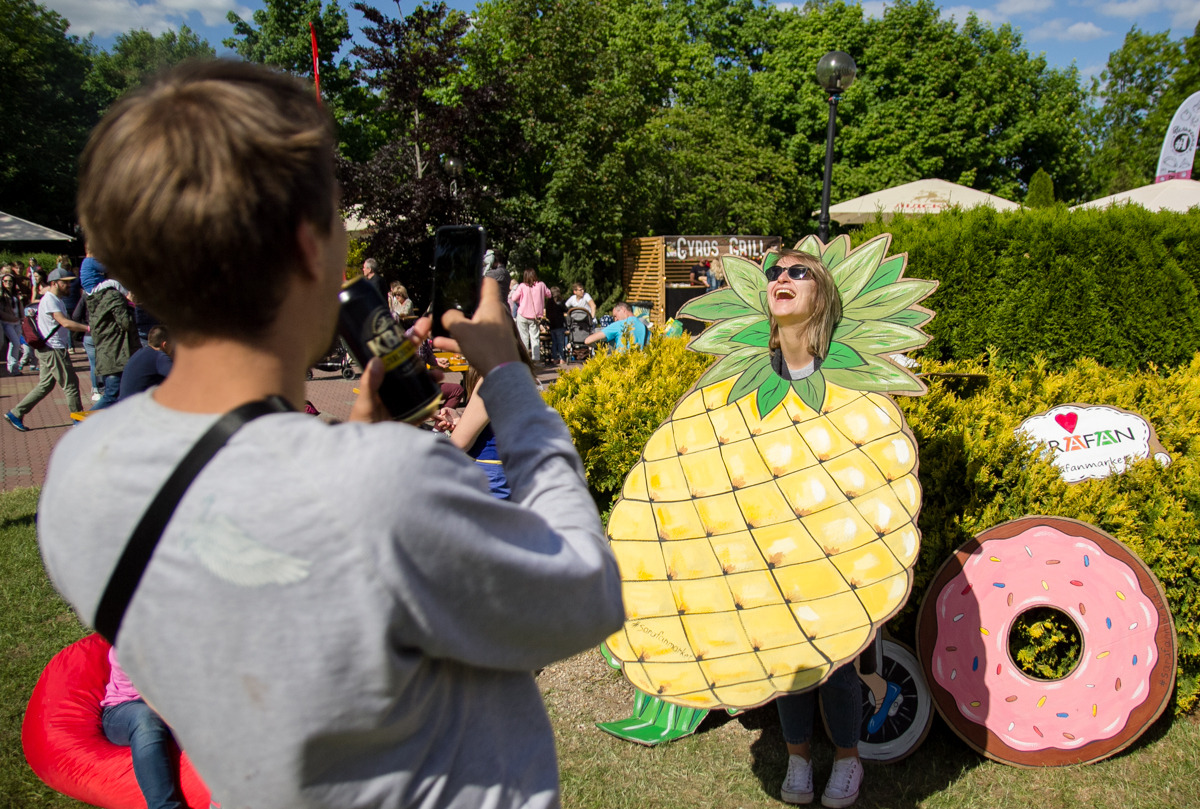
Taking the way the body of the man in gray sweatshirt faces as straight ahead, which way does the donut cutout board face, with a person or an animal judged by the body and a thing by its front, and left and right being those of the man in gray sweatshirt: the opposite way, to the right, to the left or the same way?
the opposite way

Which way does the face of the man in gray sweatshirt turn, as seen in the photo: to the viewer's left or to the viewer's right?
to the viewer's right

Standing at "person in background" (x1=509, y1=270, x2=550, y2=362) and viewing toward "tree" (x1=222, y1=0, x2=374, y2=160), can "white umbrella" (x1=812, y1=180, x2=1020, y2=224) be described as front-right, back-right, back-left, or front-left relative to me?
back-right

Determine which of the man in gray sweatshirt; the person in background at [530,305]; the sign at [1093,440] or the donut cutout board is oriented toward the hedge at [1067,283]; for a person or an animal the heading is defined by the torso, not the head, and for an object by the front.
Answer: the man in gray sweatshirt

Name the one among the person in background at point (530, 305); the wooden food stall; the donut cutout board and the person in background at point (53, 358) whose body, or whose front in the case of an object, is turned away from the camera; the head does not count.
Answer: the person in background at point (530, 305)

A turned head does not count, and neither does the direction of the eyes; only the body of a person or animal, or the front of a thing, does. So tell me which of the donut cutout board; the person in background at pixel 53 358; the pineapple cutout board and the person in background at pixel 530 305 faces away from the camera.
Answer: the person in background at pixel 530 305

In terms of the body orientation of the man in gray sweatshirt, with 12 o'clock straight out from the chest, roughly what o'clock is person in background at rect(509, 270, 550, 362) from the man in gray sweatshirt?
The person in background is roughly at 11 o'clock from the man in gray sweatshirt.

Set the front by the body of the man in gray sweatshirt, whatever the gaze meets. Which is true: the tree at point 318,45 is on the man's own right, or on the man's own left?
on the man's own left

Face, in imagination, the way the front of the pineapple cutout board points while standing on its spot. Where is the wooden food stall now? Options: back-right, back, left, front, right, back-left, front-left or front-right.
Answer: back

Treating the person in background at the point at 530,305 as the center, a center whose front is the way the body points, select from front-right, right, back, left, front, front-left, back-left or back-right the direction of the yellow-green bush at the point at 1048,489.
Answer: back

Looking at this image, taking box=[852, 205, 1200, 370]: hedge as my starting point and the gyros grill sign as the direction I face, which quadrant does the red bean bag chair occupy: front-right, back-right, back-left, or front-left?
back-left

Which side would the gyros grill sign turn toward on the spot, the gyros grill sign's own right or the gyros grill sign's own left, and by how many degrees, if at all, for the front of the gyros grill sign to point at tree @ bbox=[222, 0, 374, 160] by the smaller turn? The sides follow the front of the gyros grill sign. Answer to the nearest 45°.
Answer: approximately 135° to the gyros grill sign's own right

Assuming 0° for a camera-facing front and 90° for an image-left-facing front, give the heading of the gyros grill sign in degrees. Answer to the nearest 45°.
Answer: approximately 0°
